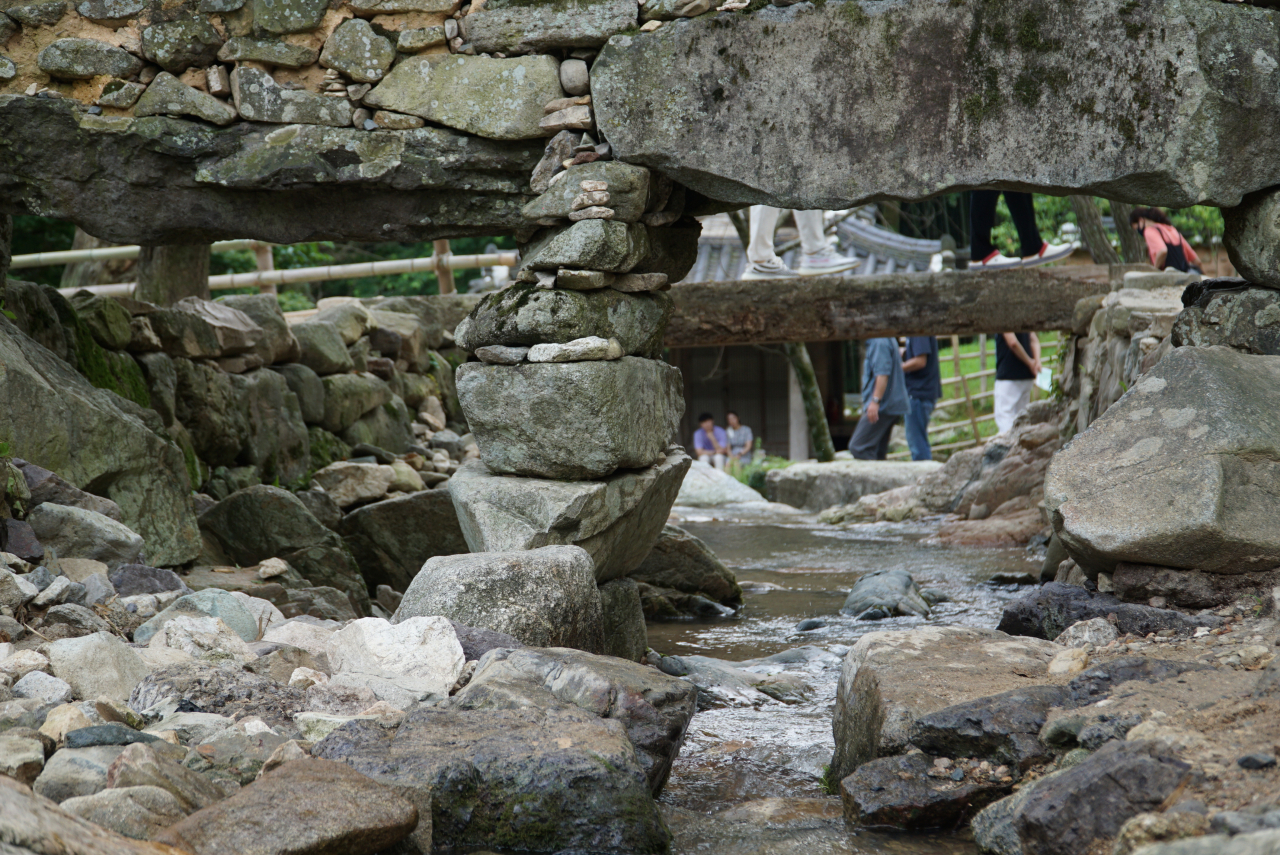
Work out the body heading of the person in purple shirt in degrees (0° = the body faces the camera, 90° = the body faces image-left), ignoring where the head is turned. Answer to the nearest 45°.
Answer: approximately 0°

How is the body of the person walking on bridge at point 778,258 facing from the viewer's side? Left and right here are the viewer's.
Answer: facing to the right of the viewer

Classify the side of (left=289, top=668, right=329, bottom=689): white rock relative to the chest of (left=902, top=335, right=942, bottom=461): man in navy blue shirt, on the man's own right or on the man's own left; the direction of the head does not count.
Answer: on the man's own left

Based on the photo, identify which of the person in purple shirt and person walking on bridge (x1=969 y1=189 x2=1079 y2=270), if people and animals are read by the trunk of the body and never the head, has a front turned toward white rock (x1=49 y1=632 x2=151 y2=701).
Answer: the person in purple shirt

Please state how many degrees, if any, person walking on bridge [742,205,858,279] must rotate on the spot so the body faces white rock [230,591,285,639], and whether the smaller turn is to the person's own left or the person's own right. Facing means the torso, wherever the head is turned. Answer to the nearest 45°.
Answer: approximately 90° to the person's own right
